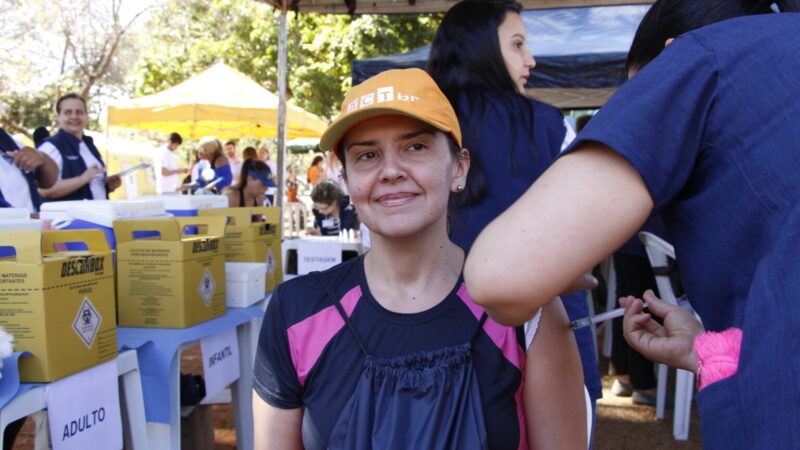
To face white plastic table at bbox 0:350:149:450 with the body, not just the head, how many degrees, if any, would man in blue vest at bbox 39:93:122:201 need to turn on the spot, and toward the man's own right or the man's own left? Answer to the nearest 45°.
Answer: approximately 45° to the man's own right

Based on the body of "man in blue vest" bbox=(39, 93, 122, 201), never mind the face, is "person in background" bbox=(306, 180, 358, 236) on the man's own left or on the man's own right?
on the man's own left

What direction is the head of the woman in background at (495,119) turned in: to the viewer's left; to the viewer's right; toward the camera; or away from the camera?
to the viewer's right

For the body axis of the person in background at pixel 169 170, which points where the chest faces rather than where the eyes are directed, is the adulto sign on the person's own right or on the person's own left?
on the person's own right

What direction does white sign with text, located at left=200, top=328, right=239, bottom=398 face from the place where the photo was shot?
facing the viewer and to the right of the viewer

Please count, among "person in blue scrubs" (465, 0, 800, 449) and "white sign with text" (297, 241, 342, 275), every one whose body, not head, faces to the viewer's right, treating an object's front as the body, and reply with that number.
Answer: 0

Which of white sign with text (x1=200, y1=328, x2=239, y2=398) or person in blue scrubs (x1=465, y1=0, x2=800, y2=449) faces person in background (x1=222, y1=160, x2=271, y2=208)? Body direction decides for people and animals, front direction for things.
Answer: the person in blue scrubs

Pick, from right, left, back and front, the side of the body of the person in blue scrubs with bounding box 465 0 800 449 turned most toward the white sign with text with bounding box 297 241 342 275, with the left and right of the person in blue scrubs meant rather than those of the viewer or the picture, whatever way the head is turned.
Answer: front

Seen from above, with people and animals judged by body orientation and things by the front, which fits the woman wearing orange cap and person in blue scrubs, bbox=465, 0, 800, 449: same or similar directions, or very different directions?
very different directions
